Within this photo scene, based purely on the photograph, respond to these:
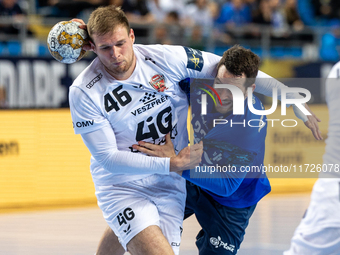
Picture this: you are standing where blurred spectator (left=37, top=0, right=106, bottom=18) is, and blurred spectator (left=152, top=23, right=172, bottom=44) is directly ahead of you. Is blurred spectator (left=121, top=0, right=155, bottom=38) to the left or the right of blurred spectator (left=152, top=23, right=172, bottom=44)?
left

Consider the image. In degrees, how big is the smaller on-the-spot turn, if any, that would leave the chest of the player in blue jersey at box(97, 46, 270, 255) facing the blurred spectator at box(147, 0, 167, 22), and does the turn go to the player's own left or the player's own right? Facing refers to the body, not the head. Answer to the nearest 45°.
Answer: approximately 135° to the player's own right

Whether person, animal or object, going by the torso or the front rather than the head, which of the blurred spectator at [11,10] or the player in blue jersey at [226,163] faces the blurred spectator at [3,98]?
the blurred spectator at [11,10]

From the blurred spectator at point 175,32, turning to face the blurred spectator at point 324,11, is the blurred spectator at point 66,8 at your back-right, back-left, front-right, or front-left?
back-left

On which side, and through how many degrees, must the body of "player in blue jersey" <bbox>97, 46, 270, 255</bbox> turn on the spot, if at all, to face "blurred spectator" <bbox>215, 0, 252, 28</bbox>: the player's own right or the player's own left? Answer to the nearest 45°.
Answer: approximately 135° to the player's own right

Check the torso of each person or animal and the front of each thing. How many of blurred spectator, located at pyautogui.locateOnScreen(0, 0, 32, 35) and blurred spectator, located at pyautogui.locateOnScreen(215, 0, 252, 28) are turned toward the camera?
2

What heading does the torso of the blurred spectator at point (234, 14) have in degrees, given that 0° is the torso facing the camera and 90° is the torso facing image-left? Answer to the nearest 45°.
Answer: approximately 0°

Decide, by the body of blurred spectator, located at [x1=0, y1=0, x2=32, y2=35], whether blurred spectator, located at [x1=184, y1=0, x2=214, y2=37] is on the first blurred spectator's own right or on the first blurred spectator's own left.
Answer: on the first blurred spectator's own left

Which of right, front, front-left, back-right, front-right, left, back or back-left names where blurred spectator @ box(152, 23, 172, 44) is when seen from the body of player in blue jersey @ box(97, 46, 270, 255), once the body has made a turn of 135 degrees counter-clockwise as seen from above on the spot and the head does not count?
left

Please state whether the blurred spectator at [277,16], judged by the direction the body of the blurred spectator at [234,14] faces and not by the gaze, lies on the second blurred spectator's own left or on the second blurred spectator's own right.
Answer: on the second blurred spectator's own left

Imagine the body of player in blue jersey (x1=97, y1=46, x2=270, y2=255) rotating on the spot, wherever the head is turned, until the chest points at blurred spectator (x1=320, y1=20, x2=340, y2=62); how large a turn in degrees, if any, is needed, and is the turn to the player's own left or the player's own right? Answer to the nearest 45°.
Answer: approximately 135° to the player's own right

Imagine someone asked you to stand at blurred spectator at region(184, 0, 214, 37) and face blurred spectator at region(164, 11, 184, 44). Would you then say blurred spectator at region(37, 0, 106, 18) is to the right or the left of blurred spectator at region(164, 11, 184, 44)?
right

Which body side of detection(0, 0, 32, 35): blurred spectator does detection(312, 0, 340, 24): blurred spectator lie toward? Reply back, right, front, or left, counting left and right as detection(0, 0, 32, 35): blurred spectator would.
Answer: left
